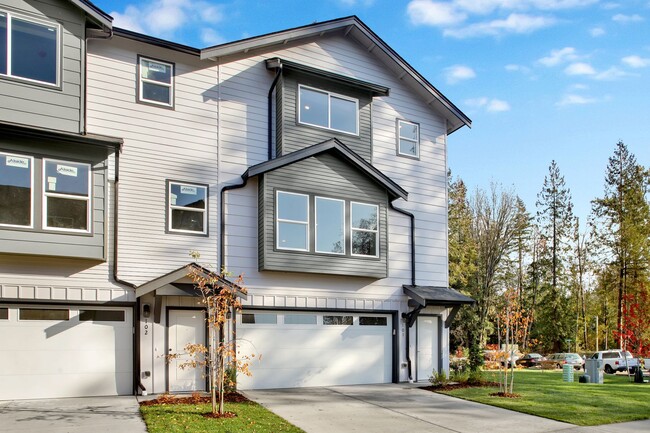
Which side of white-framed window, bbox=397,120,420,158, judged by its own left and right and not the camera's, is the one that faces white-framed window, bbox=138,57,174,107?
right

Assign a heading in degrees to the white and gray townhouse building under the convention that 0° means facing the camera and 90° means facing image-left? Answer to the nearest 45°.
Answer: approximately 0°

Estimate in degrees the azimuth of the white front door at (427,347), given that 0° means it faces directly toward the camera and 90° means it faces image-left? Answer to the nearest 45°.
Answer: approximately 315°

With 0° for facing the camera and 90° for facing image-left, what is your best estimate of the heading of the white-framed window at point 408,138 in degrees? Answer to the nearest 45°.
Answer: approximately 315°
